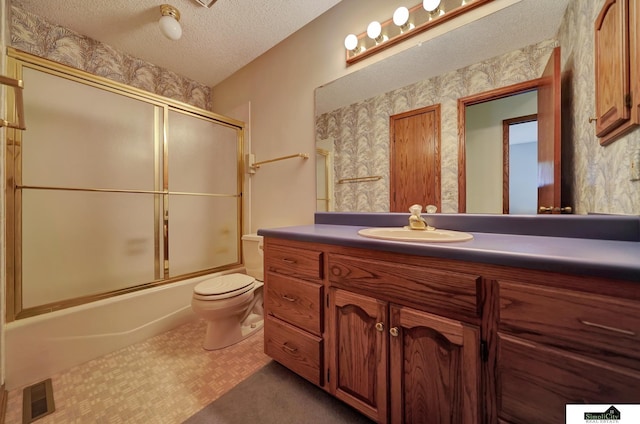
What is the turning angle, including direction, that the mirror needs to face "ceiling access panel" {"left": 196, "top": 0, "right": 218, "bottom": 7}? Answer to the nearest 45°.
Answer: approximately 45° to its right

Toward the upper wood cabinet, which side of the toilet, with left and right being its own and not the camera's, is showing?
left

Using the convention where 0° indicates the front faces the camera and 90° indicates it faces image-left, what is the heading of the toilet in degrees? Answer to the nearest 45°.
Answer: approximately 45°

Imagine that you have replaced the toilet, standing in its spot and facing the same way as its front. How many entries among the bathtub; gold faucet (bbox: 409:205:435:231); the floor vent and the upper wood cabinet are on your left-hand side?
2

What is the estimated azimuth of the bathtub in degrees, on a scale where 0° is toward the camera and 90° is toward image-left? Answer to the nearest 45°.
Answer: approximately 315°

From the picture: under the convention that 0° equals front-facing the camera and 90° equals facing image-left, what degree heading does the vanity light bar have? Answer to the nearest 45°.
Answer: approximately 45°

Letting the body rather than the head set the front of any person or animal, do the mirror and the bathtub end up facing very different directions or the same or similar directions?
very different directions
